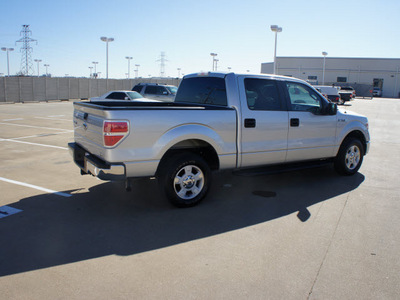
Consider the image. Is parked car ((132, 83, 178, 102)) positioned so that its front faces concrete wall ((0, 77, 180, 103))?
no

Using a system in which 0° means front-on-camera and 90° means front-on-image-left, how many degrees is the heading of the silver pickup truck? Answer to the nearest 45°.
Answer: approximately 225°

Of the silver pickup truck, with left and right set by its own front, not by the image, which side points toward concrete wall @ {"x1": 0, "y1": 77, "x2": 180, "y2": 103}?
left

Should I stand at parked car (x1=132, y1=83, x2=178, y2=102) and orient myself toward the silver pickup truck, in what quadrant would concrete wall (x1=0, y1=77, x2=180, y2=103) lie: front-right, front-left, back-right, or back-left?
back-right

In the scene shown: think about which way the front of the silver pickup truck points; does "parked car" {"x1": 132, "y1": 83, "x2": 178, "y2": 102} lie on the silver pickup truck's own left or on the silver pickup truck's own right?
on the silver pickup truck's own left

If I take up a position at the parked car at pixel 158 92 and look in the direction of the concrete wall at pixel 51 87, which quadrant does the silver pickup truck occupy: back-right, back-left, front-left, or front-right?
back-left
